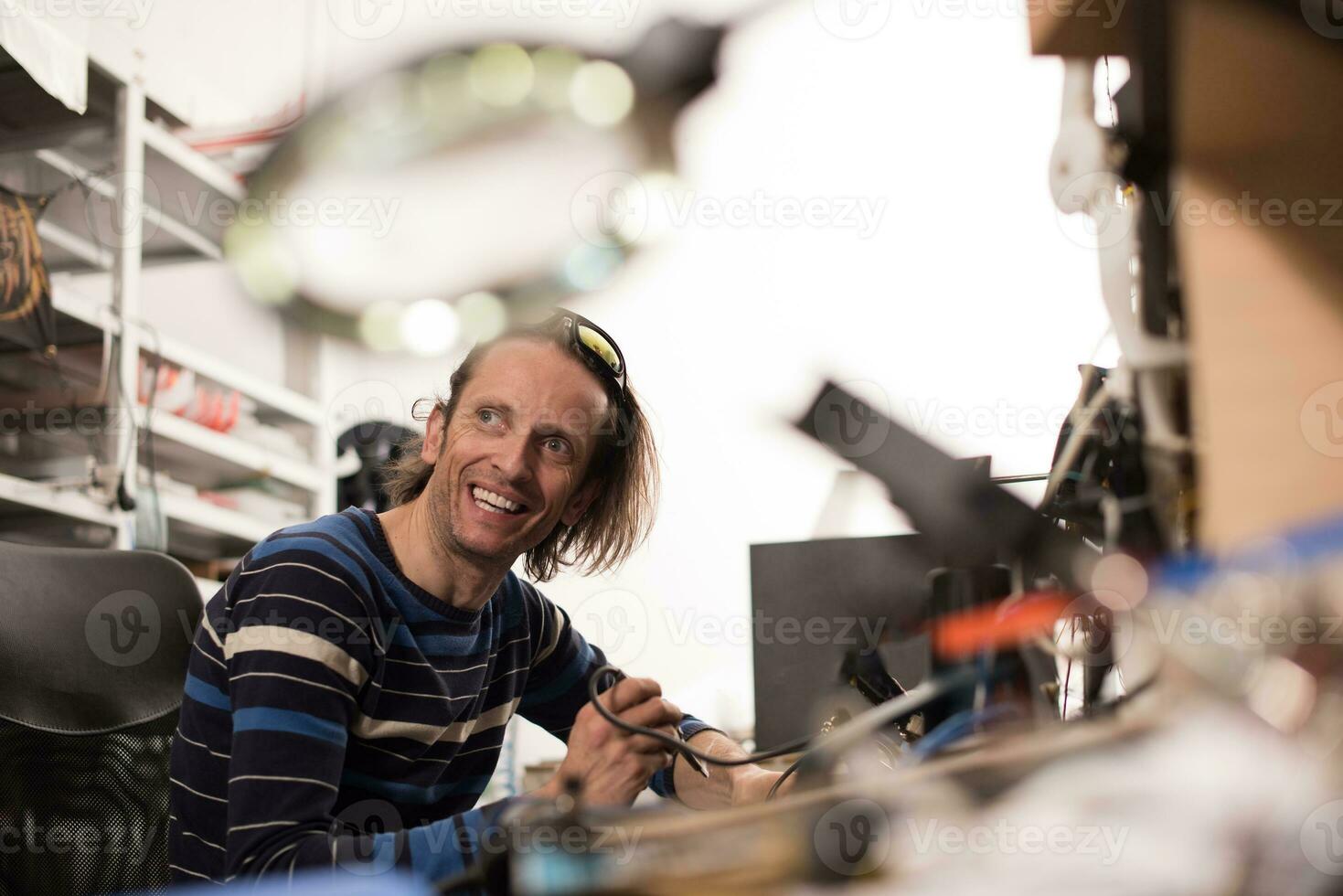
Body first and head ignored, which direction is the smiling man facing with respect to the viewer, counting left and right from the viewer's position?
facing the viewer and to the right of the viewer

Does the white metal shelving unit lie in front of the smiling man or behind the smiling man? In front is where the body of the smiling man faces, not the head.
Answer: behind

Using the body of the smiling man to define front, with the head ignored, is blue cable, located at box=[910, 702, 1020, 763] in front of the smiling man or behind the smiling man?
in front

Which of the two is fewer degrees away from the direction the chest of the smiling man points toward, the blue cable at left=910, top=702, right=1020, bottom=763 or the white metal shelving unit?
the blue cable
